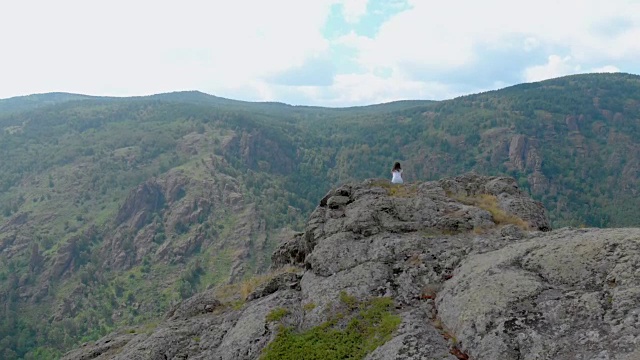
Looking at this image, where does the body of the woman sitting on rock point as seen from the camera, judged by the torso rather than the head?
away from the camera
